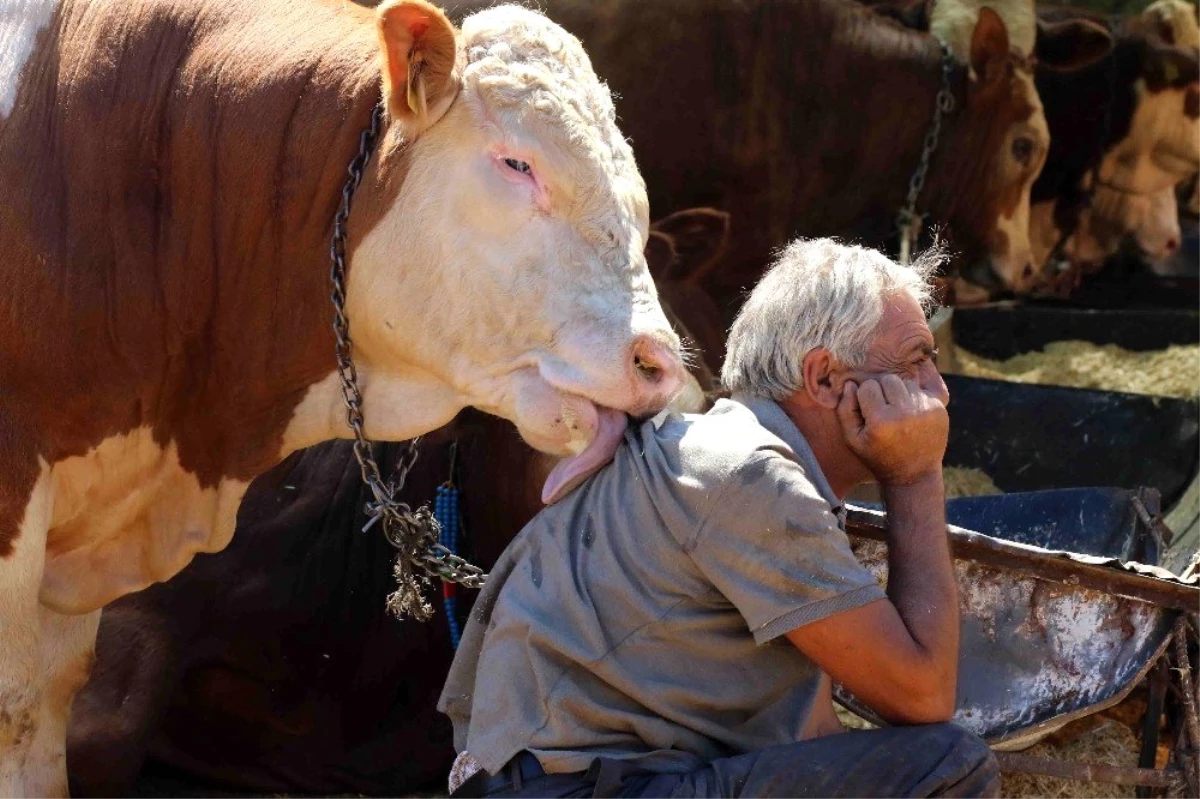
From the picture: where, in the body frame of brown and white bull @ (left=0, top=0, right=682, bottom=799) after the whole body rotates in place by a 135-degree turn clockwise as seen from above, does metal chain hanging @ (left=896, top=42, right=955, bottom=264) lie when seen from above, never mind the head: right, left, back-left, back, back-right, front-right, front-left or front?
back

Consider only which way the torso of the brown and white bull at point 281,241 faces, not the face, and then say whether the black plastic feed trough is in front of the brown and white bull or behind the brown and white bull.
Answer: in front

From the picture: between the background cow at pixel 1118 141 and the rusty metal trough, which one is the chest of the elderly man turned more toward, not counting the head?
the rusty metal trough

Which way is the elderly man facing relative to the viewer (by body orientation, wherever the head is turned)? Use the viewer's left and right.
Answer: facing to the right of the viewer

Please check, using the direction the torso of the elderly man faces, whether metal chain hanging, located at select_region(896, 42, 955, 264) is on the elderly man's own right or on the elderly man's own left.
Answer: on the elderly man's own left

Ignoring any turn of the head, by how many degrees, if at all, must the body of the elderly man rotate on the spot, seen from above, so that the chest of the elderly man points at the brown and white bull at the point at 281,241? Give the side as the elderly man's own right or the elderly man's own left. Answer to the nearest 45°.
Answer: approximately 135° to the elderly man's own left

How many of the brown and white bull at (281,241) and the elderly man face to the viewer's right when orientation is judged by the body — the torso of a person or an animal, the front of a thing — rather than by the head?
2

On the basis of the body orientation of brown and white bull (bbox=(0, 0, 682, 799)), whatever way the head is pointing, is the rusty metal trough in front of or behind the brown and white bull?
in front

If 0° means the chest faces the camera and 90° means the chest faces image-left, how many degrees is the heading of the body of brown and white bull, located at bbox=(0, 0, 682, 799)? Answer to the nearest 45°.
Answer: approximately 270°
